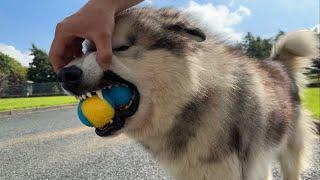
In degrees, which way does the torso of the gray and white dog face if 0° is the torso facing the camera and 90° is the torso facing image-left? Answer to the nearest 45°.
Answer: approximately 45°
